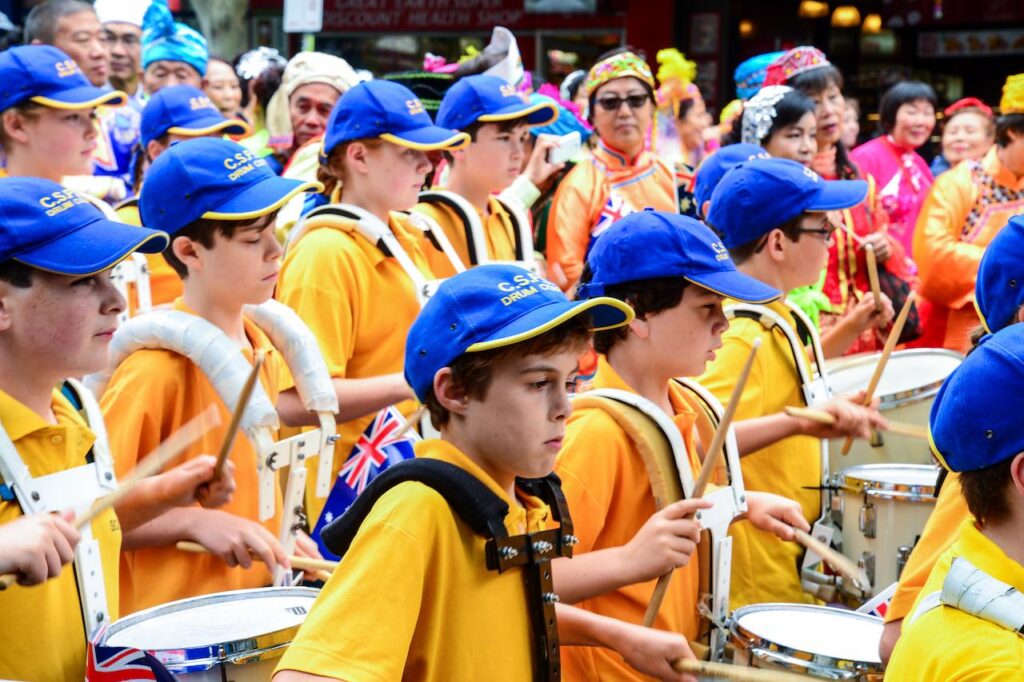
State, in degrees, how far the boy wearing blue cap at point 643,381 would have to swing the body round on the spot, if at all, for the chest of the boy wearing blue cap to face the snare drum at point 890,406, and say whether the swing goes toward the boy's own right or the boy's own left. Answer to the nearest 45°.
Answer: approximately 45° to the boy's own left

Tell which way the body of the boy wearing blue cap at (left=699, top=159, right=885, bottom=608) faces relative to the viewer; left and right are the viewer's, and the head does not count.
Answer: facing to the right of the viewer

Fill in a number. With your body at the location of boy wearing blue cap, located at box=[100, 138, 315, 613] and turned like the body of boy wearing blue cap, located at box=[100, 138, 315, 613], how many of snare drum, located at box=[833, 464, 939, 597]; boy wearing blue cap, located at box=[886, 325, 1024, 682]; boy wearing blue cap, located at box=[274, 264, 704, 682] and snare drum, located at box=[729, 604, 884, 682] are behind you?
0

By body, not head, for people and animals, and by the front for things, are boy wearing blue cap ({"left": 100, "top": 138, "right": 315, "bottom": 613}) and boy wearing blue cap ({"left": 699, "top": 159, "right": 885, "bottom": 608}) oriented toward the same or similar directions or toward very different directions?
same or similar directions

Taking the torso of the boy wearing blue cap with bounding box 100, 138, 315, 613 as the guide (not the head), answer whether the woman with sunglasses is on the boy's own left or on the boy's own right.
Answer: on the boy's own left

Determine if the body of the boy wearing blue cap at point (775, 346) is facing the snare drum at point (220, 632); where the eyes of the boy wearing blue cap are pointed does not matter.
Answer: no

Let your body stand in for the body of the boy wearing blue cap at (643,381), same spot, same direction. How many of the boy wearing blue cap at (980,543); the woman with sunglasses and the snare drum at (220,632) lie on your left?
1

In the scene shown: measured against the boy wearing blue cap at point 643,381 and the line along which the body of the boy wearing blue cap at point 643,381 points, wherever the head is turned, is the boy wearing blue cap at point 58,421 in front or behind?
behind

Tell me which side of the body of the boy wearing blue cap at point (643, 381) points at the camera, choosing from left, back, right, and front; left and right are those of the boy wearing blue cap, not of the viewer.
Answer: right

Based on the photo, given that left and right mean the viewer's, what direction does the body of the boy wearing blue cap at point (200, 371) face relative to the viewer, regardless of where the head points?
facing the viewer and to the right of the viewer

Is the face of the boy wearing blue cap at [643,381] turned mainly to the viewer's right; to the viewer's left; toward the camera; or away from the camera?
to the viewer's right

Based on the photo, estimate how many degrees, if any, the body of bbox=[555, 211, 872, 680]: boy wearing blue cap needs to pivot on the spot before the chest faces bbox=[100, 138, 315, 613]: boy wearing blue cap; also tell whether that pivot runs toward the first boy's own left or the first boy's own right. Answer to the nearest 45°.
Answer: approximately 180°

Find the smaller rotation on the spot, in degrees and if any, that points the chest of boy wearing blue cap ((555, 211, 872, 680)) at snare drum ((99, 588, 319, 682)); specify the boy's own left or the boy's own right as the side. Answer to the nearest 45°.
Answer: approximately 135° to the boy's own right

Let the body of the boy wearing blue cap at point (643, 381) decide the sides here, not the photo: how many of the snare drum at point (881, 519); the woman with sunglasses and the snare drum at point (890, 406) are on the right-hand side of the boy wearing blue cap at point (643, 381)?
0

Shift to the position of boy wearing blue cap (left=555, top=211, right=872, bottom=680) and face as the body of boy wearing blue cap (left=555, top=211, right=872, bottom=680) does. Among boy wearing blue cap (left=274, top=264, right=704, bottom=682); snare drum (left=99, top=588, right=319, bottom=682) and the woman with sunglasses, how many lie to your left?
1
